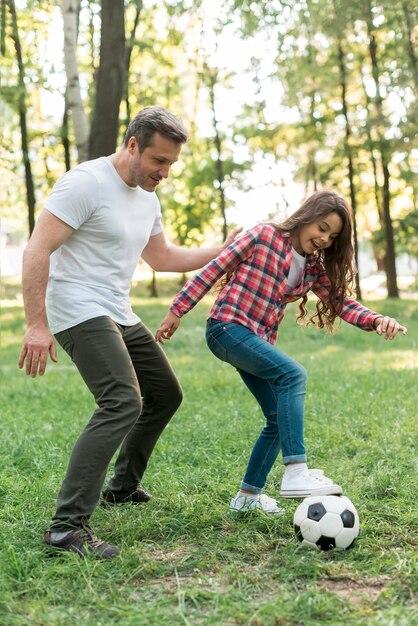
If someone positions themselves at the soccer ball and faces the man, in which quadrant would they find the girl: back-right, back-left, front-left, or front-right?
front-right

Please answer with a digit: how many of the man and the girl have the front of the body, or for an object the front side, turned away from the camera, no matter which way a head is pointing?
0

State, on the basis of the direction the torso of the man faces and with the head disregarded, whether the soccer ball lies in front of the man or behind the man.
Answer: in front

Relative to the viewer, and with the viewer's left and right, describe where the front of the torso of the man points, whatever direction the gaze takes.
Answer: facing the viewer and to the right of the viewer

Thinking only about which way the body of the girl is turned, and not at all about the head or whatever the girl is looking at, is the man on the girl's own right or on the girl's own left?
on the girl's own right
